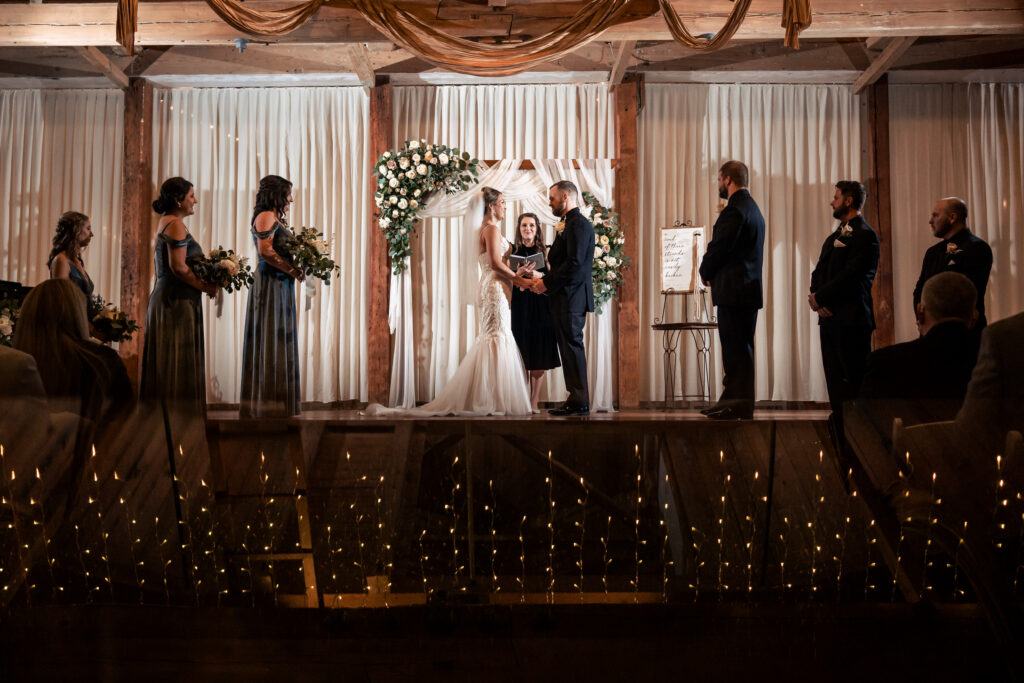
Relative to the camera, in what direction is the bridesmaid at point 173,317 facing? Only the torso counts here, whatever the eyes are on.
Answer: to the viewer's right

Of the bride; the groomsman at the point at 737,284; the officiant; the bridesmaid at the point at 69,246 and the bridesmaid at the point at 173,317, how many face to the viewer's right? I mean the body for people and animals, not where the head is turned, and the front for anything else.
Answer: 3

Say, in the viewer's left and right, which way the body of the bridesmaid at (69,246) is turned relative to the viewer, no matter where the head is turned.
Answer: facing to the right of the viewer

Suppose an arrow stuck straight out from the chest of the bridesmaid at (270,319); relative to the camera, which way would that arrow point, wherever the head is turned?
to the viewer's right

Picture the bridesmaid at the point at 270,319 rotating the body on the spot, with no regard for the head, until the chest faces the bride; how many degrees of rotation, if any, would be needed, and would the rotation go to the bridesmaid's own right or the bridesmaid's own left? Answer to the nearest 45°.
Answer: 0° — they already face them

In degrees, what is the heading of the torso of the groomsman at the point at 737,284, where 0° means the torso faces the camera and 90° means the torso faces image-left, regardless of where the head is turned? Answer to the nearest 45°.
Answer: approximately 90°

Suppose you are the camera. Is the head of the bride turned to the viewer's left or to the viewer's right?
to the viewer's right

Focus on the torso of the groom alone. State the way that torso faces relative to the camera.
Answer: to the viewer's left

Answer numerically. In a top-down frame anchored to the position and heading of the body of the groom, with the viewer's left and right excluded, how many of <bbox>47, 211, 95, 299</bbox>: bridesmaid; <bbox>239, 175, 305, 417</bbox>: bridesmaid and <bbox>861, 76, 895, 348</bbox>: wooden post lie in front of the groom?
2

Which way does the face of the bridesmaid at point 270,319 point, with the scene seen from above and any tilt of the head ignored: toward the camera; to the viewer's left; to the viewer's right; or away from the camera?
to the viewer's right

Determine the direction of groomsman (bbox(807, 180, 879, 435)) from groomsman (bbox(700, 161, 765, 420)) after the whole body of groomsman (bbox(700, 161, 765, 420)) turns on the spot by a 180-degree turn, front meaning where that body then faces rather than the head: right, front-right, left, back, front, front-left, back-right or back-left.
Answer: front

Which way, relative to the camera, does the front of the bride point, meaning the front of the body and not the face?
to the viewer's right

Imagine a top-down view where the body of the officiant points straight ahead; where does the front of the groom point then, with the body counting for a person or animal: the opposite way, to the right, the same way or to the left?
to the right
